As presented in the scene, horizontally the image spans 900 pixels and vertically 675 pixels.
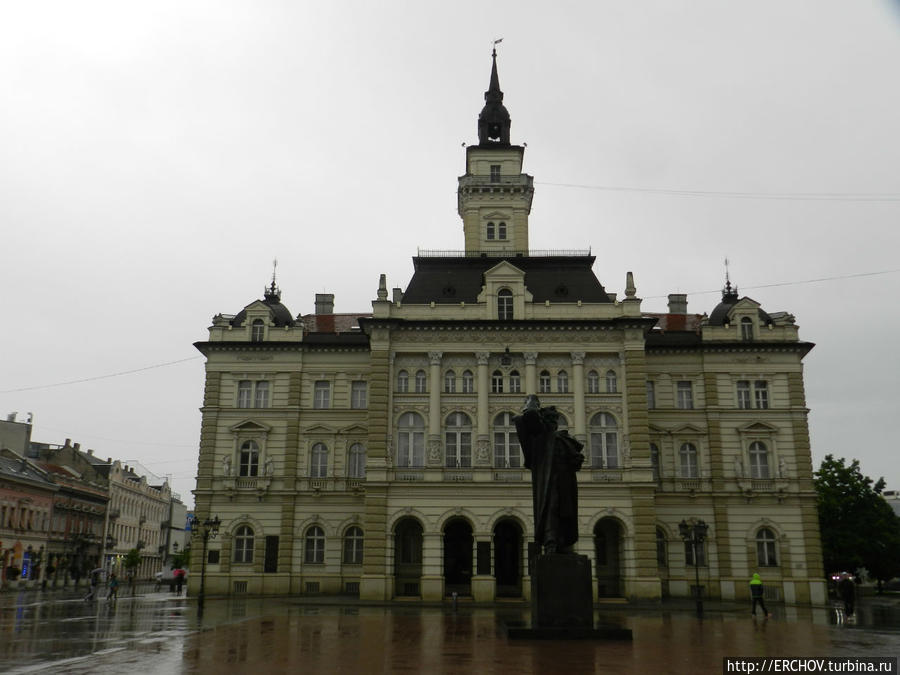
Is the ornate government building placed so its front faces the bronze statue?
yes

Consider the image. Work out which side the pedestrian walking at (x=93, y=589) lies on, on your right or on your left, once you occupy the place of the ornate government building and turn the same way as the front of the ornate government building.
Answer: on your right

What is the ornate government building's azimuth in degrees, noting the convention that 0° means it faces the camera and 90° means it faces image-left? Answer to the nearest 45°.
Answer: approximately 0°

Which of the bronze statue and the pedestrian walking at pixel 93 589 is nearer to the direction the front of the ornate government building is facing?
the bronze statue
